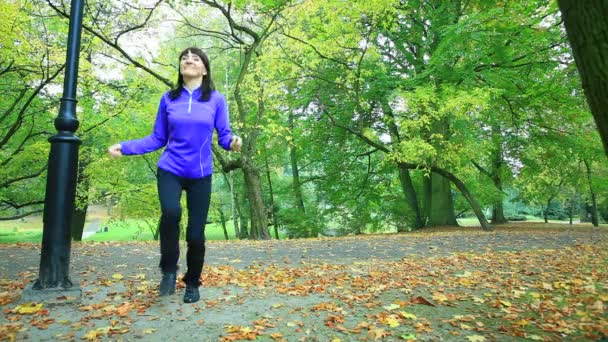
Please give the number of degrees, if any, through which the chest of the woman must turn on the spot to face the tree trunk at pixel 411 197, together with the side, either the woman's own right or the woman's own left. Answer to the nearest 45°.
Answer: approximately 135° to the woman's own left

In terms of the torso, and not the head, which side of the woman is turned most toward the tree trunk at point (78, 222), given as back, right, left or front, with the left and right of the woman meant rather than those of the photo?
back

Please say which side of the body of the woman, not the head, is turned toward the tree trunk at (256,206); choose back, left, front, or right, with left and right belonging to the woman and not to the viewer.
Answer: back

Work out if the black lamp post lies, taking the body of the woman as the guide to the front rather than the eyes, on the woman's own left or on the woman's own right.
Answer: on the woman's own right

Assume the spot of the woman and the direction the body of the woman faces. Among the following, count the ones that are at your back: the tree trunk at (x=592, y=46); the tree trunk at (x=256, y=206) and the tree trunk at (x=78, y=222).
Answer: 2

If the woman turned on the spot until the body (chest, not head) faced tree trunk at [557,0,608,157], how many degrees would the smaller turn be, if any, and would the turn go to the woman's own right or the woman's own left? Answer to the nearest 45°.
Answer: approximately 45° to the woman's own left

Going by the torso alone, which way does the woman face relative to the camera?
toward the camera
